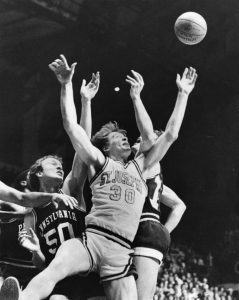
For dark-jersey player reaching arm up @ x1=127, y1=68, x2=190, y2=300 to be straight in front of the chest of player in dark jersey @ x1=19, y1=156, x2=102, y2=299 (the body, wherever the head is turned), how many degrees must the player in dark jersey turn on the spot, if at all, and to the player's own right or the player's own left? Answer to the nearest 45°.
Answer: approximately 45° to the player's own left

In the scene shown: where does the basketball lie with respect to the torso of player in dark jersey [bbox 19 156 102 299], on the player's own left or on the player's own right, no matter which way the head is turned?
on the player's own left

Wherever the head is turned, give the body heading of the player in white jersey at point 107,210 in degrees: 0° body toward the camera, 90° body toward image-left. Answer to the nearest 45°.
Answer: approximately 315°

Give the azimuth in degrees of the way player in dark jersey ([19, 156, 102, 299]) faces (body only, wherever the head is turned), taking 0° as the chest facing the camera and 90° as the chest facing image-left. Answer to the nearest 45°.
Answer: approximately 315°
